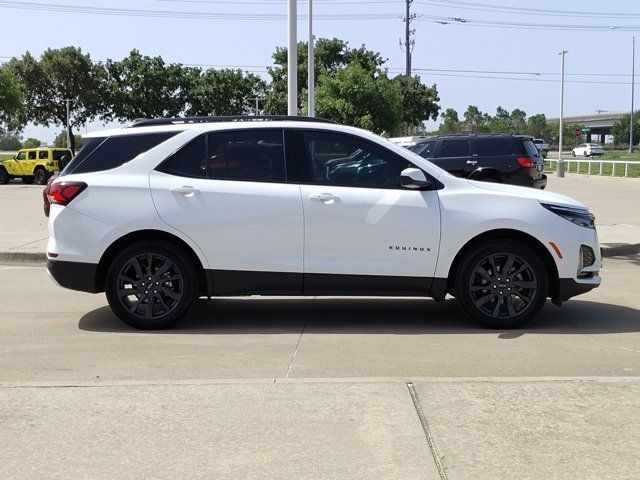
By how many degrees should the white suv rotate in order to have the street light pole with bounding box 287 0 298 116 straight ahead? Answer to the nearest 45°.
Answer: approximately 90° to its left

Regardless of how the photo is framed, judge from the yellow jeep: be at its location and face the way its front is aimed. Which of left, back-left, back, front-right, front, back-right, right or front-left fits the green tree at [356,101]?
back-right

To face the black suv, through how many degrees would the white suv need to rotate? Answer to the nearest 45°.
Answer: approximately 90° to its left

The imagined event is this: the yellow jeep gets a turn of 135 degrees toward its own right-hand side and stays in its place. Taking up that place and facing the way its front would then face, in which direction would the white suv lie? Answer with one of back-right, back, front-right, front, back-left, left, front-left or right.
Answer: right

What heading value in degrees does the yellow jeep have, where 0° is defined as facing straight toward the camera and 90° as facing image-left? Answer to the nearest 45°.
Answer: approximately 135°

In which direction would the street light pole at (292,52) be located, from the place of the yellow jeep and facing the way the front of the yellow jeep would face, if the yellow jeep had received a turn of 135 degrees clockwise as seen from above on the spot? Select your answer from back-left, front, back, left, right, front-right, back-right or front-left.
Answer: right

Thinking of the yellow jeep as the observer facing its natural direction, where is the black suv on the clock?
The black suv is roughly at 7 o'clock from the yellow jeep.

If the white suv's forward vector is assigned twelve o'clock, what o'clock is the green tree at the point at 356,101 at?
The green tree is roughly at 9 o'clock from the white suv.

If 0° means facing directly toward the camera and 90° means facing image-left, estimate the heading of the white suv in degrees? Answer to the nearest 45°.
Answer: approximately 270°
